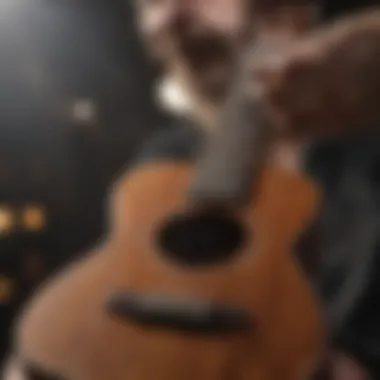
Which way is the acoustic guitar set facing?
toward the camera
